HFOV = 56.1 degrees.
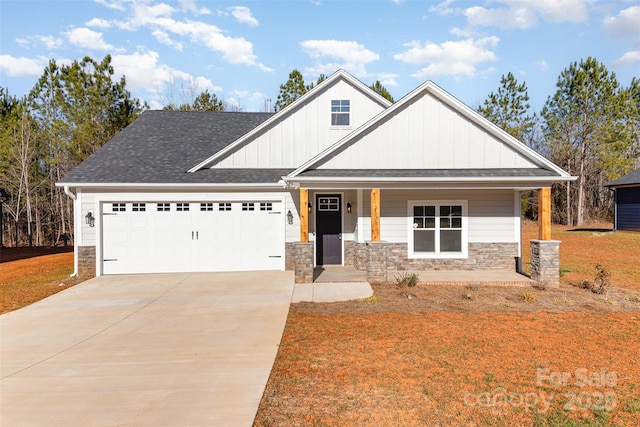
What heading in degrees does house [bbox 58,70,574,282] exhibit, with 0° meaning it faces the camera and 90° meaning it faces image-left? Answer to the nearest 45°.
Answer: approximately 0°

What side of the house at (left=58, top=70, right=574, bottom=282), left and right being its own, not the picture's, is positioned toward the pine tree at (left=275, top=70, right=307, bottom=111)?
back

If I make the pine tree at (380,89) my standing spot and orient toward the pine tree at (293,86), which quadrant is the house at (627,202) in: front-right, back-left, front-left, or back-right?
back-left

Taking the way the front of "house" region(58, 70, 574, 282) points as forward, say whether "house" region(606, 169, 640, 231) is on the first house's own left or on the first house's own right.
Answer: on the first house's own left
